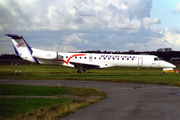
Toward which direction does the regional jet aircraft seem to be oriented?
to the viewer's right
